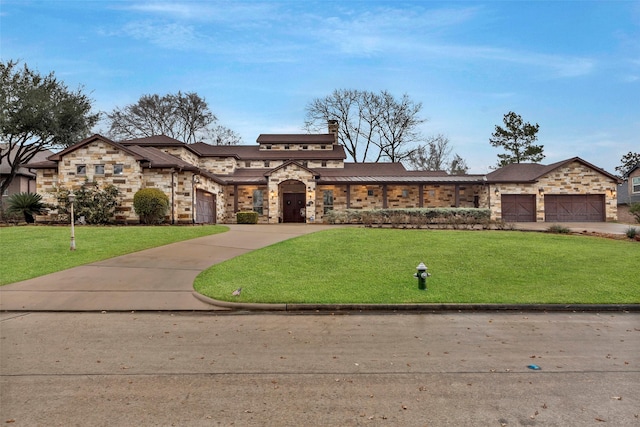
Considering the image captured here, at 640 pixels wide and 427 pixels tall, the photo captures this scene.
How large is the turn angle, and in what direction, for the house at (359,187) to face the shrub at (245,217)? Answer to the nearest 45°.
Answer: approximately 90° to its right

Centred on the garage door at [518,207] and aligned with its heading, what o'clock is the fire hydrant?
The fire hydrant is roughly at 12 o'clock from the garage door.

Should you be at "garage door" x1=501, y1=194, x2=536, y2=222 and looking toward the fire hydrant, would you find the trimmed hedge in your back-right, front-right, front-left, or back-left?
front-right

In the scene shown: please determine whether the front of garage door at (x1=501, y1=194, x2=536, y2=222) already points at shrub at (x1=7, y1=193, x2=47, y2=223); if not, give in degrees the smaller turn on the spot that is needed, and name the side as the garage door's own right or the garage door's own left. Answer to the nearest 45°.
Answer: approximately 45° to the garage door's own right

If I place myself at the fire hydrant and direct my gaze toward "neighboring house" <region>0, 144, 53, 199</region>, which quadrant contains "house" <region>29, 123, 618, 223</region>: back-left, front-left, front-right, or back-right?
front-right

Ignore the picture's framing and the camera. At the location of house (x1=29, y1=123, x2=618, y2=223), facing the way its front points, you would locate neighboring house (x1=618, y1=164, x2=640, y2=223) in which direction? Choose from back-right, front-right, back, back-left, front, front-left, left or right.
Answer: left

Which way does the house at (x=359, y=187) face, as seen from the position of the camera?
facing the viewer

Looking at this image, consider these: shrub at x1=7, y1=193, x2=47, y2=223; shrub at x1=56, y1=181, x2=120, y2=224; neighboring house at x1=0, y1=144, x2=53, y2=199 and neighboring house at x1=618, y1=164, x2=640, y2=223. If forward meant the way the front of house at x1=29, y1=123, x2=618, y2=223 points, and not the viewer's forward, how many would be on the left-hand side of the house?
1

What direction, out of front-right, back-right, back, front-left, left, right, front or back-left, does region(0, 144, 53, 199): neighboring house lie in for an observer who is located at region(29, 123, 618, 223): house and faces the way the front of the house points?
right

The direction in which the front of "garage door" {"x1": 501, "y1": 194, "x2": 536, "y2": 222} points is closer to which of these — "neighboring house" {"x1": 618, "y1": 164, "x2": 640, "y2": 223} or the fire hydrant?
the fire hydrant

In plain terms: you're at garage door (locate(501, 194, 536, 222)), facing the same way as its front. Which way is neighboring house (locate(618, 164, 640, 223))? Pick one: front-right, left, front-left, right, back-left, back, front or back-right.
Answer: back-left

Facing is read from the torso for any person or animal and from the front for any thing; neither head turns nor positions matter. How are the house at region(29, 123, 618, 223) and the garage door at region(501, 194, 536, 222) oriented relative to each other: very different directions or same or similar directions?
same or similar directions

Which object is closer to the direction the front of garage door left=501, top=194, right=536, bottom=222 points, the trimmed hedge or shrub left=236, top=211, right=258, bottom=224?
the trimmed hedge

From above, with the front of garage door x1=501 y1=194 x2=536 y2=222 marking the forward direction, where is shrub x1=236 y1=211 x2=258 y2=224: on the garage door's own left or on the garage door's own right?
on the garage door's own right

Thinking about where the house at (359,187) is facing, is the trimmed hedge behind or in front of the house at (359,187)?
in front

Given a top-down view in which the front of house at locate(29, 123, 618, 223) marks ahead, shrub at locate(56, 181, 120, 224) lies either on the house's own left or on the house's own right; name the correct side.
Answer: on the house's own right
